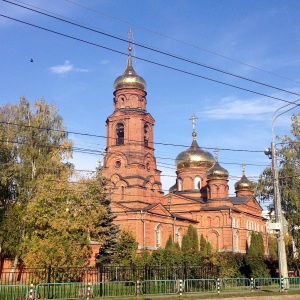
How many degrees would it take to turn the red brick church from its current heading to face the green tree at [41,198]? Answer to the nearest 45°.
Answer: approximately 45° to its left

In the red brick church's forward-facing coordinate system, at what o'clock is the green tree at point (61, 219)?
The green tree is roughly at 11 o'clock from the red brick church.

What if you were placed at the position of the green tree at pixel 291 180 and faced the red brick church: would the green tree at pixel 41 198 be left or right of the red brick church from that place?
left

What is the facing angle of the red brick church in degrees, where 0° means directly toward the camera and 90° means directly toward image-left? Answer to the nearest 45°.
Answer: approximately 45°

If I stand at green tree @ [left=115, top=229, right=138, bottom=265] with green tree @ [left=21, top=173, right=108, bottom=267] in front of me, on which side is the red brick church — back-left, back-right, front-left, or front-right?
back-right
